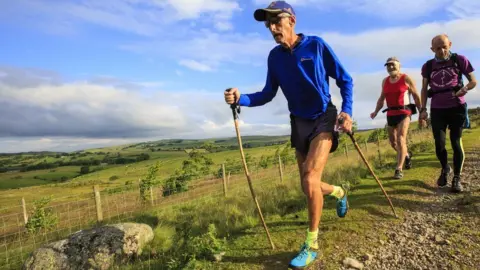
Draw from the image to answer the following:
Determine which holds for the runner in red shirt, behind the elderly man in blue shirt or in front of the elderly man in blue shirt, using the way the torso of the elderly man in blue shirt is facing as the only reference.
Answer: behind

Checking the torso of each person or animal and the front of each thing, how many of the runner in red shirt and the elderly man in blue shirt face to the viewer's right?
0

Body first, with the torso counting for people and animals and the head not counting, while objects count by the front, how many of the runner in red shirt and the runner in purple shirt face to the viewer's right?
0

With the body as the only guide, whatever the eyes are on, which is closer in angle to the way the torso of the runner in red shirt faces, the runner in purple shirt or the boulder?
the boulder

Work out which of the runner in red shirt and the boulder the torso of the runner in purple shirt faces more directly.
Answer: the boulder

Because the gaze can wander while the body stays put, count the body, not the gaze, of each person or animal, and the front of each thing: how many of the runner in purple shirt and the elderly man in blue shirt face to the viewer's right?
0

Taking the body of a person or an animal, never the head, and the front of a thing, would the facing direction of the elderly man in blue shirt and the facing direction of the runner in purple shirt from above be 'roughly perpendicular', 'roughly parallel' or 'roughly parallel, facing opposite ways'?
roughly parallel

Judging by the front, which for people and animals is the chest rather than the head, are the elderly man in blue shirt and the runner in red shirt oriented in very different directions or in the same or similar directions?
same or similar directions

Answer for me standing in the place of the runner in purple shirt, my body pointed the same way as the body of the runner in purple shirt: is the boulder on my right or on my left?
on my right

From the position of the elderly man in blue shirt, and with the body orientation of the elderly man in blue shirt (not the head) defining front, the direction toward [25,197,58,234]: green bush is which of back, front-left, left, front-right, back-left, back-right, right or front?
right

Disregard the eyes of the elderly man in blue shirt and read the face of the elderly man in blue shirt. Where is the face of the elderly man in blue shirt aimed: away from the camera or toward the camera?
toward the camera

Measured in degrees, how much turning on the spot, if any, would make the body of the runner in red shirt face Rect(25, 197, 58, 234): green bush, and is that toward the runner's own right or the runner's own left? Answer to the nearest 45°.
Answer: approximately 45° to the runner's own right

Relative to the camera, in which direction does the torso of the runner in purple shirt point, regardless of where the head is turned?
toward the camera

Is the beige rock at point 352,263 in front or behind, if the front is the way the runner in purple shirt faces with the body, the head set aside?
in front

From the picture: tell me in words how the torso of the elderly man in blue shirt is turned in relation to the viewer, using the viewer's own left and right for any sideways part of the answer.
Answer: facing the viewer and to the left of the viewer
